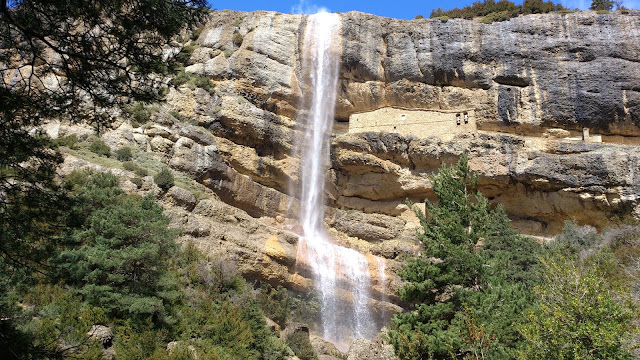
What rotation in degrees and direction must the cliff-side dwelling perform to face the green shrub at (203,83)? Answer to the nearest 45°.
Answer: approximately 90° to its right

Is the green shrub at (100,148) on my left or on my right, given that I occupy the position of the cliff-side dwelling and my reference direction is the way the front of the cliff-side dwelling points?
on my right

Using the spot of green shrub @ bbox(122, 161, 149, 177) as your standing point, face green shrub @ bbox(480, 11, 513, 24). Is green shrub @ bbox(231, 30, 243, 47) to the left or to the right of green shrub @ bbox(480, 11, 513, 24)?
left

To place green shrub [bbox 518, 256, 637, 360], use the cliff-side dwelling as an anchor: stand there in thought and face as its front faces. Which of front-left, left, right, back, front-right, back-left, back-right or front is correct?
front

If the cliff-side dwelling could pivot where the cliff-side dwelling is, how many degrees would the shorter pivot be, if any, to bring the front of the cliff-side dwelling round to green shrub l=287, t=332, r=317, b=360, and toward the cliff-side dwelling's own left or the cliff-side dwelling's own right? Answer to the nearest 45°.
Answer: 0° — it already faces it

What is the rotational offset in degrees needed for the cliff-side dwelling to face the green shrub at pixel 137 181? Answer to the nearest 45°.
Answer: approximately 45° to its right

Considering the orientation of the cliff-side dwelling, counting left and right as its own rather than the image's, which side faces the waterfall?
right

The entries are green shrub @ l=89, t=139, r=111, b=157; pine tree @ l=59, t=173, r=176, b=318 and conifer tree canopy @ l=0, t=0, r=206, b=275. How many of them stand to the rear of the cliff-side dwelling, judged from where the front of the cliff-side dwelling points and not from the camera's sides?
0

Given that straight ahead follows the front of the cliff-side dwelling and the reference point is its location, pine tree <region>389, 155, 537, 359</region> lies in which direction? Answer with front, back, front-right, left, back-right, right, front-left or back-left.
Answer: front

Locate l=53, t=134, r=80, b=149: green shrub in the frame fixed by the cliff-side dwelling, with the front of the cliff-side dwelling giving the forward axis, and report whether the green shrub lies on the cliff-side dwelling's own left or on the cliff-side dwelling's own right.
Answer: on the cliff-side dwelling's own right

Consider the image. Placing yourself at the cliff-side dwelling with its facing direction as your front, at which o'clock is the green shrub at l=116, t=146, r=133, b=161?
The green shrub is roughly at 2 o'clock from the cliff-side dwelling.

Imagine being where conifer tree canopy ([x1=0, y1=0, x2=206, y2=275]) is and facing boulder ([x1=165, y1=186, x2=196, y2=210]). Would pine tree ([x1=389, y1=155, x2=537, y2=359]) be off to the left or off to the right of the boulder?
right

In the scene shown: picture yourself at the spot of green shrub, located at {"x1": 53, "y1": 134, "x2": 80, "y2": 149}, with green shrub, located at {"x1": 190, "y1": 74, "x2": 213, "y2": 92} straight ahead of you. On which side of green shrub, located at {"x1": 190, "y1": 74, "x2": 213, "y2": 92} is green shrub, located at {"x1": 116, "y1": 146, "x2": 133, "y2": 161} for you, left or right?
right

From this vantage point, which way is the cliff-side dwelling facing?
toward the camera

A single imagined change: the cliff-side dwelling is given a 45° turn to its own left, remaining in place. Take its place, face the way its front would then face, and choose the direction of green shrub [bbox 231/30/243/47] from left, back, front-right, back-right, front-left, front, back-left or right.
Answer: back-right

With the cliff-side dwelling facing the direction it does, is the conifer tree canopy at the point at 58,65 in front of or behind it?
in front

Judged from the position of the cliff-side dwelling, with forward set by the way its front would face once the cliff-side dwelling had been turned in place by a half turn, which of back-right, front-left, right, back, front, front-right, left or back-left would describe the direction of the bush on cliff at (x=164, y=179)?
back-left

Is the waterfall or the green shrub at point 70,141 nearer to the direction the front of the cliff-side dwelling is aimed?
the green shrub
